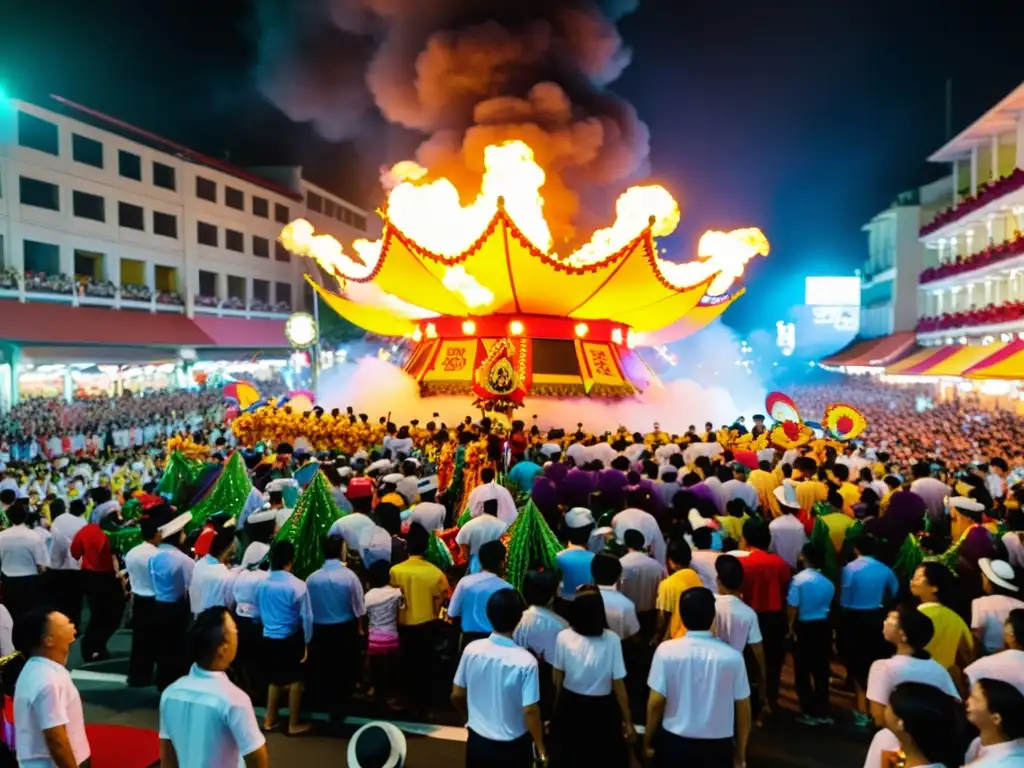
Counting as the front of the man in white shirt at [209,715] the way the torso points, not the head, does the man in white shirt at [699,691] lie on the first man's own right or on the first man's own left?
on the first man's own right

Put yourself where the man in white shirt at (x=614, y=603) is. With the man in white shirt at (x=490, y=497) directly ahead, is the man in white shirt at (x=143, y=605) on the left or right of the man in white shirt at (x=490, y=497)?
left

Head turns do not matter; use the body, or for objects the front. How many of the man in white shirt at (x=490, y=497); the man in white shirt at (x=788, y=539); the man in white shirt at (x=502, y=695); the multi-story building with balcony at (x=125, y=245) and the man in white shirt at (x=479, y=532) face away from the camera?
4

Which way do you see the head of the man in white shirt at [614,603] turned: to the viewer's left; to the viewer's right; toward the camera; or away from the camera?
away from the camera

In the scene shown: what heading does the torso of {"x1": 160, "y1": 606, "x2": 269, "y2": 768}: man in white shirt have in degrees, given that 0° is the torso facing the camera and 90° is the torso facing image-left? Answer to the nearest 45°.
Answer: approximately 225°

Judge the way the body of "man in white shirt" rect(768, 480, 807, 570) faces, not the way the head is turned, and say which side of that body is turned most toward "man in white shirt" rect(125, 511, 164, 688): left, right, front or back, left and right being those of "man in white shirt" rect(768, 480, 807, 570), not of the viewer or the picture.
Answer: left

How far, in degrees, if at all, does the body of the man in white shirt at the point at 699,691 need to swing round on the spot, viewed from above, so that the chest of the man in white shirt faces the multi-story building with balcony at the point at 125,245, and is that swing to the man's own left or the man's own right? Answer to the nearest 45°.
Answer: approximately 45° to the man's own left

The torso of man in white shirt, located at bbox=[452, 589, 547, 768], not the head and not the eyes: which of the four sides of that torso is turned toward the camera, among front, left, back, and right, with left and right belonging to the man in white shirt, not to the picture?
back

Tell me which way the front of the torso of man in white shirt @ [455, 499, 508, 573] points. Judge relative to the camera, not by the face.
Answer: away from the camera

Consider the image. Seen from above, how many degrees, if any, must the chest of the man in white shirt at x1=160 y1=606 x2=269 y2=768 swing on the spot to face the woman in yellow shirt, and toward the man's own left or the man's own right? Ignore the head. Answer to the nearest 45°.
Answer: approximately 45° to the man's own right

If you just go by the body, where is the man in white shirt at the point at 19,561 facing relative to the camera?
away from the camera

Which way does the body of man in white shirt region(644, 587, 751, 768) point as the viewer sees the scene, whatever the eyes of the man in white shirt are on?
away from the camera

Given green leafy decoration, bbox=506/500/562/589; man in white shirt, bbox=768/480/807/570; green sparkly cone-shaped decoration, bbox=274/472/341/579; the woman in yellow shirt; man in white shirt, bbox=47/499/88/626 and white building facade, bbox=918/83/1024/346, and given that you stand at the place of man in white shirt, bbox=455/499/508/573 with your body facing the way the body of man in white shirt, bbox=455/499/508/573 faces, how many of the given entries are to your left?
2

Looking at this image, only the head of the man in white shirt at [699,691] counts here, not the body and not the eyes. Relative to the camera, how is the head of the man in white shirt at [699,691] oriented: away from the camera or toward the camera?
away from the camera

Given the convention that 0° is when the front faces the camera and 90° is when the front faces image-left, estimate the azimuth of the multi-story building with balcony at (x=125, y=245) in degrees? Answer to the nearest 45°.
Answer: approximately 315°

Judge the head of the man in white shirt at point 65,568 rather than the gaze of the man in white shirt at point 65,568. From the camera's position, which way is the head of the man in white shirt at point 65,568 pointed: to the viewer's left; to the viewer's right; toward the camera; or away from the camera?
away from the camera

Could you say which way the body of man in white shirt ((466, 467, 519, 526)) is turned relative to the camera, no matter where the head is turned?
away from the camera

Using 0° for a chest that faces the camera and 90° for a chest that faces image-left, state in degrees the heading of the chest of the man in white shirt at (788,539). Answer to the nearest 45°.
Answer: approximately 180°
